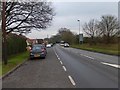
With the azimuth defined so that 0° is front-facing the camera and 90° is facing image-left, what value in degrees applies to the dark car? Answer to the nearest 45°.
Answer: approximately 180°
